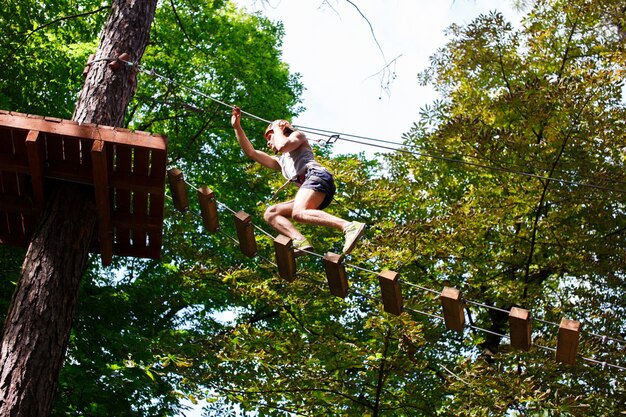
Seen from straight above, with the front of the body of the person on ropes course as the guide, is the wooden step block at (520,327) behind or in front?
behind

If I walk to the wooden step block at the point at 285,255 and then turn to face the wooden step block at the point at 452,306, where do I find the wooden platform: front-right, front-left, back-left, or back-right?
back-right

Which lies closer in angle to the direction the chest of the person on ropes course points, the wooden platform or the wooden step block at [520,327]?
the wooden platform

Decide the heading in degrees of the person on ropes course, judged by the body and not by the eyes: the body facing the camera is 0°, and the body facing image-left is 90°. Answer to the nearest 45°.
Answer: approximately 90°

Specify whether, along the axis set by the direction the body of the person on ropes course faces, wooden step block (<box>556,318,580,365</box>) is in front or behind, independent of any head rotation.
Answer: behind
